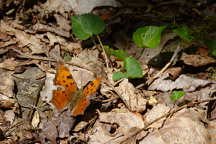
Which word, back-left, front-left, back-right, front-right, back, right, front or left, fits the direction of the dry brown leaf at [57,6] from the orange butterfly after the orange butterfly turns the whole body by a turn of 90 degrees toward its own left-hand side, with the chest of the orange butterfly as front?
front-right

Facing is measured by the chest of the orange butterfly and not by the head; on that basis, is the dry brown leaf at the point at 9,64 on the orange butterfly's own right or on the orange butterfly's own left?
on the orange butterfly's own left

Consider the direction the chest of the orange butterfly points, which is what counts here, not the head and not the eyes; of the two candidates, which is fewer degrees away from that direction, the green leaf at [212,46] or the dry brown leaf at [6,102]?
the green leaf

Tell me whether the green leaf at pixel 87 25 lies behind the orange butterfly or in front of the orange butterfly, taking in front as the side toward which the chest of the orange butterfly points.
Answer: in front

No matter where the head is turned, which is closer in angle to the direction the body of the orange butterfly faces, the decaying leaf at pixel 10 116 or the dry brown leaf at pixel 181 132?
the dry brown leaf

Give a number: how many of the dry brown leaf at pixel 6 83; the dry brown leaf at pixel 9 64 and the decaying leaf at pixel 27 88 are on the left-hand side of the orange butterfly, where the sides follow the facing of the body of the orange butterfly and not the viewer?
3

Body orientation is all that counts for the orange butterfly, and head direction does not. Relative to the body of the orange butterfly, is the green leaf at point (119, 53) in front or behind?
in front

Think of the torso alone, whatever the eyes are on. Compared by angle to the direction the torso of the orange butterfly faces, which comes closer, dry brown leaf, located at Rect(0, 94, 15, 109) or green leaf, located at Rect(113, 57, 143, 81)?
the green leaf

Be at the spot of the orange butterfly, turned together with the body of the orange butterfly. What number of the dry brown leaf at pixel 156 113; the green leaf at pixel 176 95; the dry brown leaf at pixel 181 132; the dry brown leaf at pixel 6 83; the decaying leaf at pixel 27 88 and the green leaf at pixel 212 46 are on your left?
2

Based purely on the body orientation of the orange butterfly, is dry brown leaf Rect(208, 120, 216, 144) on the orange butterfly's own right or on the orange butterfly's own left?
on the orange butterfly's own right

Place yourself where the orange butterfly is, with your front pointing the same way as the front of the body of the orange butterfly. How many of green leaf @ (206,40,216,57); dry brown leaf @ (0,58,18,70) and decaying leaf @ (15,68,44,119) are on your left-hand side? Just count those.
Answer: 2

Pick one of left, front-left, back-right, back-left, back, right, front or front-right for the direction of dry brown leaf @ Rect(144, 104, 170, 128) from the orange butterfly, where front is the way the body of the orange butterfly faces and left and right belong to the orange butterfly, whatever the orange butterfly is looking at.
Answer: front-right

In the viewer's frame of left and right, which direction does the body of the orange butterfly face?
facing away from the viewer and to the right of the viewer
